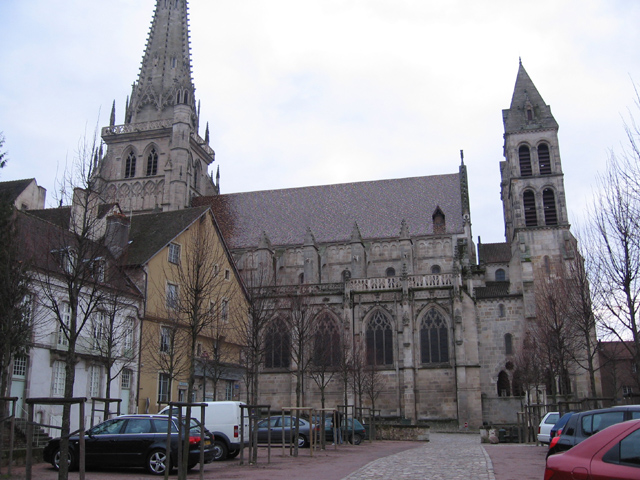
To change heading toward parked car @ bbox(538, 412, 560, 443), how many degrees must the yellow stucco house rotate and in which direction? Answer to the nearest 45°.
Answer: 0° — it already faces it

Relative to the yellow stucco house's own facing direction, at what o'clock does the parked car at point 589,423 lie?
The parked car is roughly at 1 o'clock from the yellow stucco house.

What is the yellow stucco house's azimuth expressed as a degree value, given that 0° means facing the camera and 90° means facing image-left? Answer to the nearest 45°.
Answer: approximately 315°

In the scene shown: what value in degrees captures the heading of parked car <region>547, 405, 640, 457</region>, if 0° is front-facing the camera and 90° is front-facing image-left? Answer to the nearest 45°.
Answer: approximately 270°

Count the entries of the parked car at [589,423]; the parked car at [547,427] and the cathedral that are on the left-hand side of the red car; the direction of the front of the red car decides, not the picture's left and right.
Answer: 3

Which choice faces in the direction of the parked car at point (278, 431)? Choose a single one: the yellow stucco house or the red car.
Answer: the yellow stucco house
